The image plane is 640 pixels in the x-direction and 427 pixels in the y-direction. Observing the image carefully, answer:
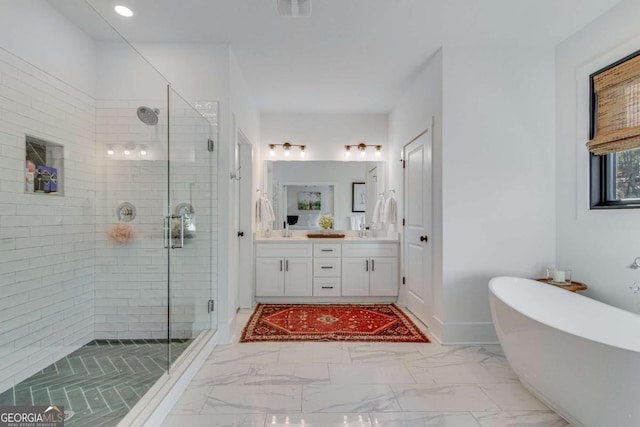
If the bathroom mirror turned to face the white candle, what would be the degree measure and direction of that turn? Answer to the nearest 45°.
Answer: approximately 45° to its left

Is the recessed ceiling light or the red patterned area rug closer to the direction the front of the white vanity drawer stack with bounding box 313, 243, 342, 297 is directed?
the red patterned area rug

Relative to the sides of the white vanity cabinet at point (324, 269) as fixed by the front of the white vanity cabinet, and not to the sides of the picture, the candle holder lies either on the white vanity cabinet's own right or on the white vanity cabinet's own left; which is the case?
on the white vanity cabinet's own left

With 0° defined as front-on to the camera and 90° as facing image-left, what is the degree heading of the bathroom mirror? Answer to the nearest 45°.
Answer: approximately 0°

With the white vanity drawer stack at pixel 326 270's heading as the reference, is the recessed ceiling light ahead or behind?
ahead

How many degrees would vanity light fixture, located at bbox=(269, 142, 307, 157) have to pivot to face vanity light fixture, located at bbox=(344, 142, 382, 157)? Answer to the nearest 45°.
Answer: approximately 90° to its left

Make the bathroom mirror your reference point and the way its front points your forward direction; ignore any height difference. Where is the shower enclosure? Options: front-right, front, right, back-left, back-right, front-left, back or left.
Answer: front-right

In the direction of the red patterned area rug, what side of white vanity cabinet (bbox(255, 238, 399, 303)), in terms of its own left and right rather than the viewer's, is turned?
front

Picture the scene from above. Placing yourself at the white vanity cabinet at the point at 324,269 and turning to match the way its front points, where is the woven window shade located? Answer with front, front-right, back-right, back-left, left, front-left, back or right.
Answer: front-left

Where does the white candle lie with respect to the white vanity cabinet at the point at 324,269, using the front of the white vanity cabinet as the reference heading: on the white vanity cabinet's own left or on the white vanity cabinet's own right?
on the white vanity cabinet's own left
